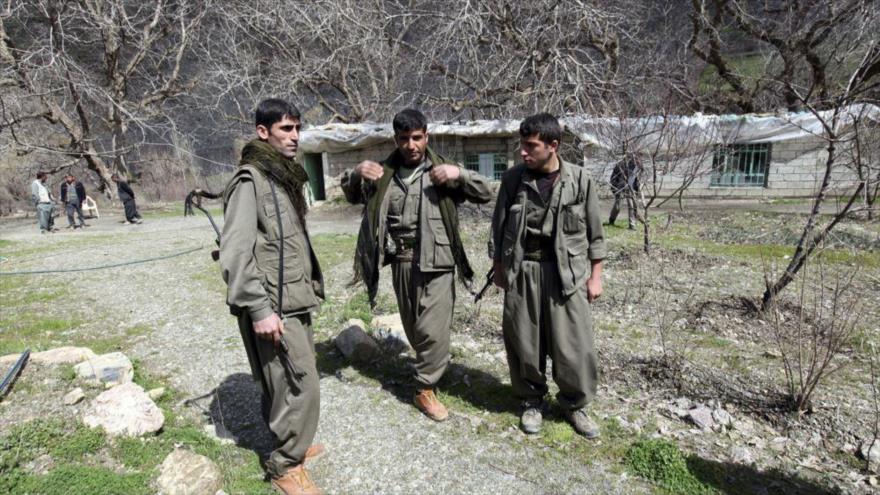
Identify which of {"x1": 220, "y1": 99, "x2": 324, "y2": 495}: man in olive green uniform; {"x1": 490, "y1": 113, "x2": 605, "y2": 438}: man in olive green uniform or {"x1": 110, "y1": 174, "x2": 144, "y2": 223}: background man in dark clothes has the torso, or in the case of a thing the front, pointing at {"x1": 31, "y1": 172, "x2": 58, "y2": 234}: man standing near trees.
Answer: the background man in dark clothes

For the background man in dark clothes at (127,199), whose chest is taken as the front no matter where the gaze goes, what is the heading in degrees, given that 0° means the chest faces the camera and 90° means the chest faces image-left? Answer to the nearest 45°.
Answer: approximately 90°

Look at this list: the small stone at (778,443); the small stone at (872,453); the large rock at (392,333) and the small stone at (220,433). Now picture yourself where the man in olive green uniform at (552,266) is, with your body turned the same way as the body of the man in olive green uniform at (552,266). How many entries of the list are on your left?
2

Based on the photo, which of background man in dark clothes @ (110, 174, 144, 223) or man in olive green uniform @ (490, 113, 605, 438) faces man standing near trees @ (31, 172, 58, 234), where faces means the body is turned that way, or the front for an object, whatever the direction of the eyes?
the background man in dark clothes

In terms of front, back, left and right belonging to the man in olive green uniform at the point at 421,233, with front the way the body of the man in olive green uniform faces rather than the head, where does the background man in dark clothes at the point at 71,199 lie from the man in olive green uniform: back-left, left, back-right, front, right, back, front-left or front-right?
back-right

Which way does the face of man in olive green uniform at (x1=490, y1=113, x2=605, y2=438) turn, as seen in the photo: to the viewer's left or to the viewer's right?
to the viewer's left

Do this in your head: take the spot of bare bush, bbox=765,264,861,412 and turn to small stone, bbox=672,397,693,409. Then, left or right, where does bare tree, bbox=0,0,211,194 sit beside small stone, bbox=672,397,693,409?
right

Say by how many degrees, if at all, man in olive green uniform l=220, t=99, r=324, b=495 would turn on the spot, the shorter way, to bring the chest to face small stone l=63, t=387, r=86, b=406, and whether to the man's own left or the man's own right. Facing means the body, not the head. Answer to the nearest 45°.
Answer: approximately 180°

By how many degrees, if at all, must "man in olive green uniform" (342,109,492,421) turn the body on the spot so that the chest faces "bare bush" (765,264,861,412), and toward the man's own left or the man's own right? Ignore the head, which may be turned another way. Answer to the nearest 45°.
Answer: approximately 90° to the man's own left

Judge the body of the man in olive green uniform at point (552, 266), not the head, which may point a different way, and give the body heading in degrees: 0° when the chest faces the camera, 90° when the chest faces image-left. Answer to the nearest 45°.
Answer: approximately 0°

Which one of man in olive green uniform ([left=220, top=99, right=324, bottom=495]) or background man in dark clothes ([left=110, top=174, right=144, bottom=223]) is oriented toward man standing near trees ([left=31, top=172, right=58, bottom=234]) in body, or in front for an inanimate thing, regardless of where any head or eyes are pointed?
the background man in dark clothes

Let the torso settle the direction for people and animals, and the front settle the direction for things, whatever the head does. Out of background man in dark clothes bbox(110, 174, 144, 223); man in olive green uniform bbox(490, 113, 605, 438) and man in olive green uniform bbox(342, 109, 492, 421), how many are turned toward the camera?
2

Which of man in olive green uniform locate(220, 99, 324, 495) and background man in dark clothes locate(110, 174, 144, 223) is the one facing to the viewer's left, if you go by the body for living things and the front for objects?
the background man in dark clothes
